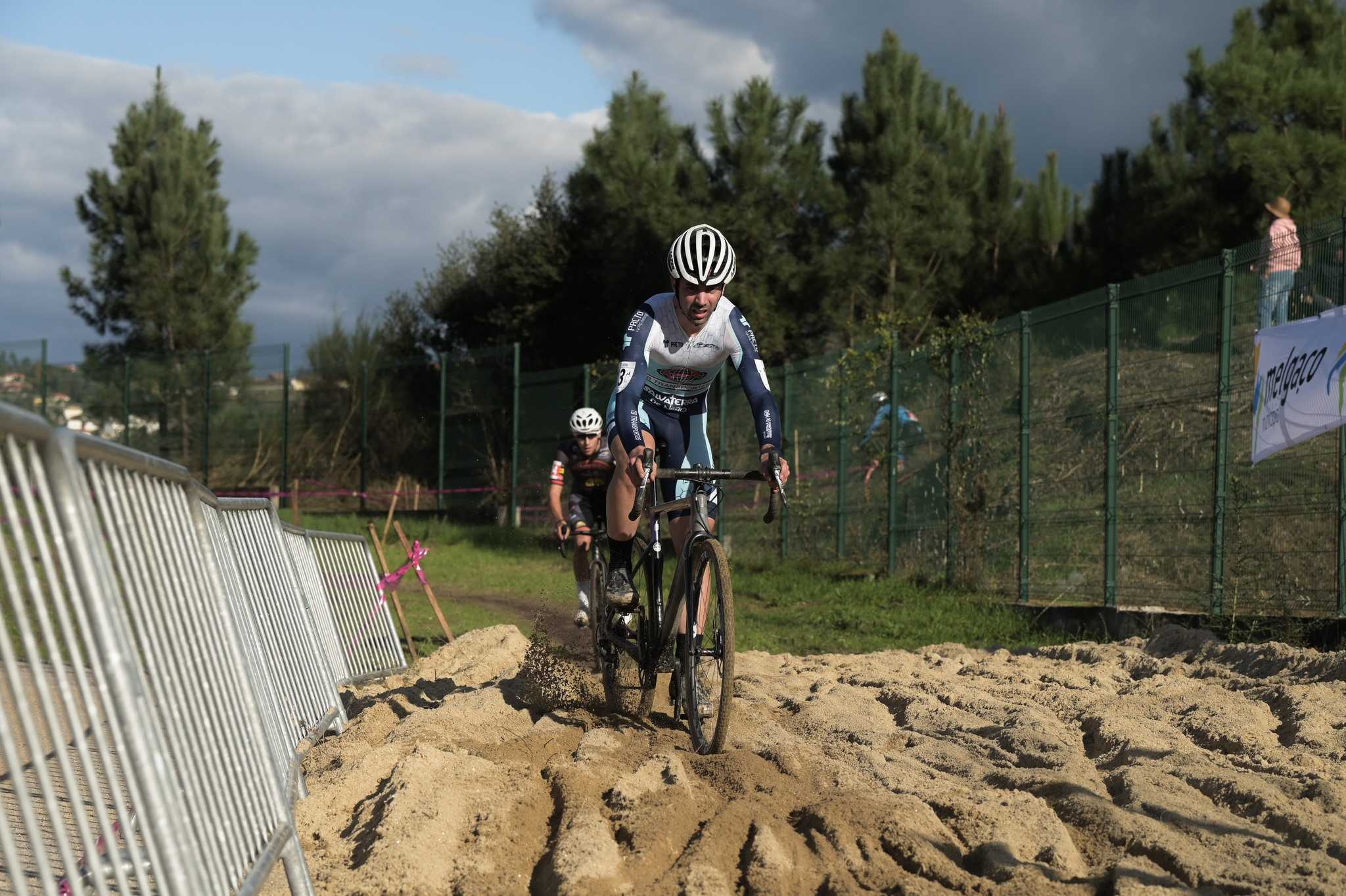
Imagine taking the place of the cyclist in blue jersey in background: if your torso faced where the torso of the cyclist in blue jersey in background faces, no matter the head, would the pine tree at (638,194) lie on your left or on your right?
on your right

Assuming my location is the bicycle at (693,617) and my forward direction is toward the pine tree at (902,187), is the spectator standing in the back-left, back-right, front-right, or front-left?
front-right

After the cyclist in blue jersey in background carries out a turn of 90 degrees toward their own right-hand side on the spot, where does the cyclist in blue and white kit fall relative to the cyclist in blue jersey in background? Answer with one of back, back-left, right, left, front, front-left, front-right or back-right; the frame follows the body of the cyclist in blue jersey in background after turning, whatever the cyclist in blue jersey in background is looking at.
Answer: back-left

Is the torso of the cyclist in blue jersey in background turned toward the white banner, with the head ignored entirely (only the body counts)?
no

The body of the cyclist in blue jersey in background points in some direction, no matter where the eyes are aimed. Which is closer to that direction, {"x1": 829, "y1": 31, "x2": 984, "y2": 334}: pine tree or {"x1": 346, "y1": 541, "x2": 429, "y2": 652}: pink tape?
the pink tape

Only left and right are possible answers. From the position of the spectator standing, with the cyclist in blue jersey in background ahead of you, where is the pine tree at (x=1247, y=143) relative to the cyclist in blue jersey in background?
right

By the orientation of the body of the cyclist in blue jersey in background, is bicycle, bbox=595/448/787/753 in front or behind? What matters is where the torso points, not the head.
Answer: in front

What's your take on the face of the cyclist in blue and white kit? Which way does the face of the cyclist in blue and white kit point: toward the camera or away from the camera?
toward the camera

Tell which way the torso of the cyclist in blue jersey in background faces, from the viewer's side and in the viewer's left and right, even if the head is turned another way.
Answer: facing the viewer and to the left of the viewer

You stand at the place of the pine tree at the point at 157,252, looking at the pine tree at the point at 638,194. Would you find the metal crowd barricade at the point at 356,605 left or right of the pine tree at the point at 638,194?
right

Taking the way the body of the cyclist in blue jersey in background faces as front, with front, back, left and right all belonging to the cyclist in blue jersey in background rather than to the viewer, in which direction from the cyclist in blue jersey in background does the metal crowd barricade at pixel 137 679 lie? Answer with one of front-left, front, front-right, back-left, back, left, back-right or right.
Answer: front-left

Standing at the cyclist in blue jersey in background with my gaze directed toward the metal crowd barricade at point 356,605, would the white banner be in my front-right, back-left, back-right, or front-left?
front-left

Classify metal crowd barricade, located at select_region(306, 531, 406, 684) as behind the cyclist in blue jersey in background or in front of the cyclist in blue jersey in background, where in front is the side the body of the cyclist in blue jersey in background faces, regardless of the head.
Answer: in front

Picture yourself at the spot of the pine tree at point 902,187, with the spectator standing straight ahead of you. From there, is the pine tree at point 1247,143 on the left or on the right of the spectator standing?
left

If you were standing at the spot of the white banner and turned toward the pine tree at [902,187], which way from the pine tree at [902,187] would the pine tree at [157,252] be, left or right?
left

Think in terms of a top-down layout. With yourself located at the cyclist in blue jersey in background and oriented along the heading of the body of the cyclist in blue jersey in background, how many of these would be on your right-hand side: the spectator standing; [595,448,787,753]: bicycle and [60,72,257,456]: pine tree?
1
